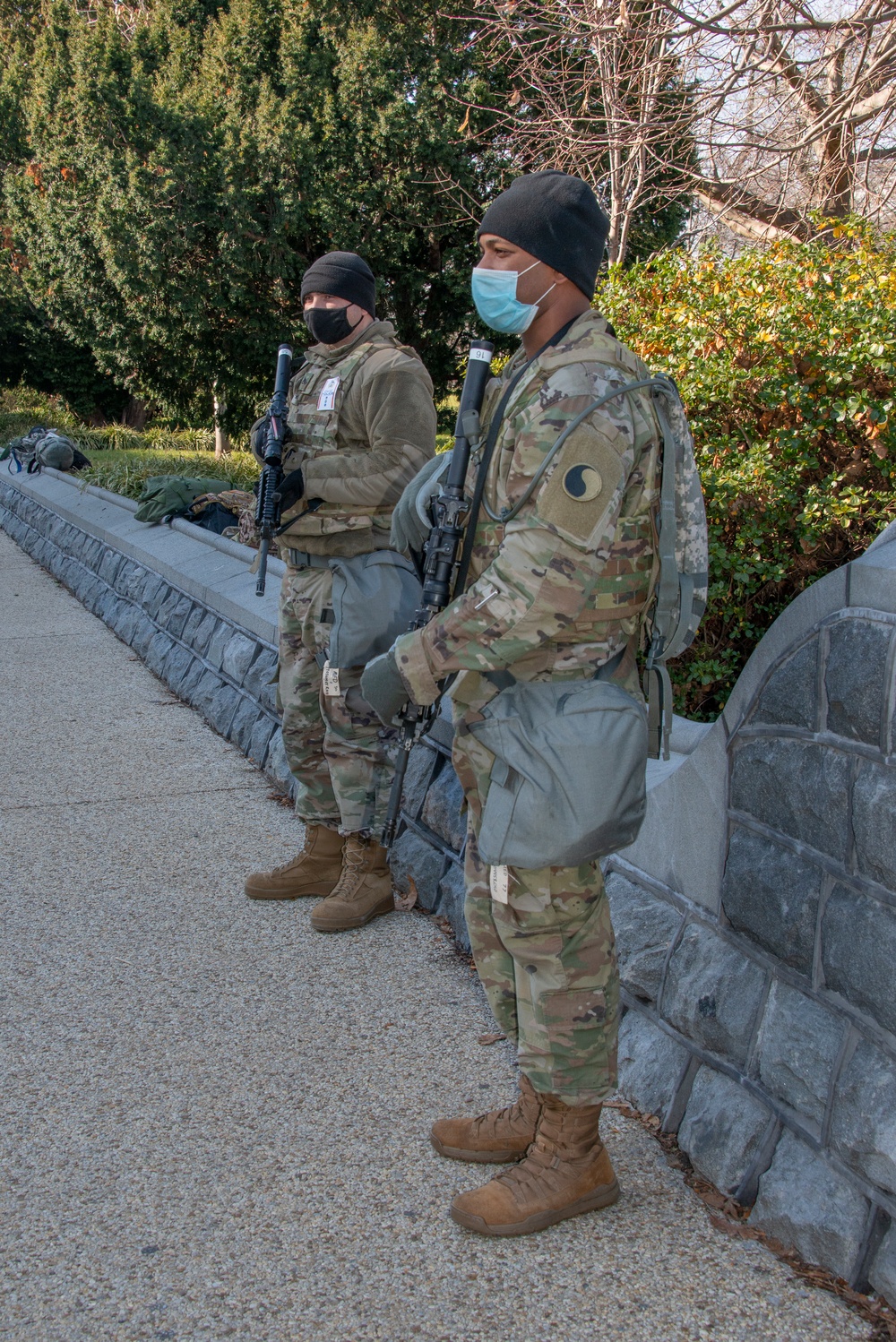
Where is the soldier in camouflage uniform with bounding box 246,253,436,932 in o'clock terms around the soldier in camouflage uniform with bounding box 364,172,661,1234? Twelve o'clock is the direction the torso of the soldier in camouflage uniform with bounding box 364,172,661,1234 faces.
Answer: the soldier in camouflage uniform with bounding box 246,253,436,932 is roughly at 2 o'clock from the soldier in camouflage uniform with bounding box 364,172,661,1234.

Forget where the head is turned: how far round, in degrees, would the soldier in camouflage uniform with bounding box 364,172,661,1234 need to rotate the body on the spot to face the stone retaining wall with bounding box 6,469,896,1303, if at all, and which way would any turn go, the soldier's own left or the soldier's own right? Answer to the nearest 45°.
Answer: approximately 180°

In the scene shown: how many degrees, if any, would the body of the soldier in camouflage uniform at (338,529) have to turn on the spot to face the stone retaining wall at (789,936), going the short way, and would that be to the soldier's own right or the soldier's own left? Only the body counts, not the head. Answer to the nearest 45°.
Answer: approximately 90° to the soldier's own left

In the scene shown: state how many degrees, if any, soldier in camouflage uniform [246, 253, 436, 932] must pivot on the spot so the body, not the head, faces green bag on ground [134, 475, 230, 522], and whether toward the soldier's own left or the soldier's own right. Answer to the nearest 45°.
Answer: approximately 135° to the soldier's own right

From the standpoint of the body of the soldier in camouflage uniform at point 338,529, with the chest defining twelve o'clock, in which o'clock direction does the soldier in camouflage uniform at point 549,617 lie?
the soldier in camouflage uniform at point 549,617 is roughly at 10 o'clock from the soldier in camouflage uniform at point 338,529.

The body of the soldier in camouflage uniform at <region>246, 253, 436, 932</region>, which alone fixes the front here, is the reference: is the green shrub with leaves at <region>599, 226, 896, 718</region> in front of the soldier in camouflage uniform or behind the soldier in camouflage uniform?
behind

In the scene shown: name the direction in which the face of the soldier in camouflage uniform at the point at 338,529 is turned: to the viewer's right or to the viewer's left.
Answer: to the viewer's left

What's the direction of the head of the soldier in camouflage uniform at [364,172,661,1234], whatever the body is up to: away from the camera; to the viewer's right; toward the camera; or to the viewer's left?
to the viewer's left

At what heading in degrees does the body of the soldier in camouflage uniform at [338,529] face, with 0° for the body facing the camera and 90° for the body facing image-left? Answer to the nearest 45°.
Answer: approximately 45°

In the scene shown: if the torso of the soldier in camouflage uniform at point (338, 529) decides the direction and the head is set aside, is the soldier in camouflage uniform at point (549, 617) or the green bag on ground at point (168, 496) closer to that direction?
the soldier in camouflage uniform

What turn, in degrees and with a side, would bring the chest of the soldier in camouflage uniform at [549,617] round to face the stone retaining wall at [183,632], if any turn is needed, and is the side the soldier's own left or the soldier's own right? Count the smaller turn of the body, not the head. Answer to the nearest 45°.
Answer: approximately 45° to the soldier's own right

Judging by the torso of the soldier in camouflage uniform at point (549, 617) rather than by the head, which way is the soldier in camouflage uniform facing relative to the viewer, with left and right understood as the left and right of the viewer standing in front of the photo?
facing to the left of the viewer

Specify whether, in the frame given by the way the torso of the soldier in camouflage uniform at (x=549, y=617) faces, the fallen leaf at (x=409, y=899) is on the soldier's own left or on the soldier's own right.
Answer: on the soldier's own right
